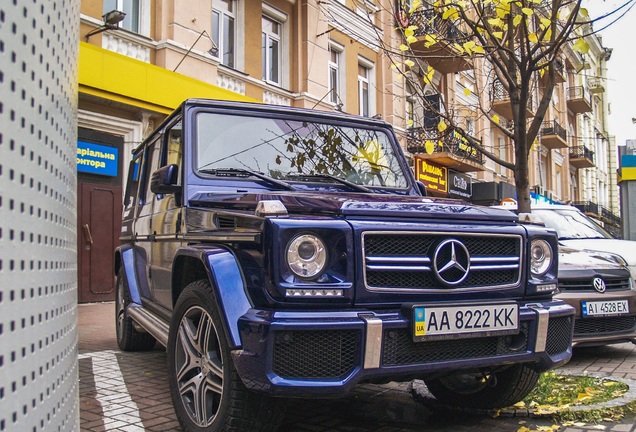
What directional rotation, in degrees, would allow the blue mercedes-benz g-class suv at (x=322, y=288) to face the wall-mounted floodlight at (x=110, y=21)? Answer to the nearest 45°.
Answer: approximately 180°

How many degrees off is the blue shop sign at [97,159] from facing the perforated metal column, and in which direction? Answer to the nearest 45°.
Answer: approximately 45° to its right

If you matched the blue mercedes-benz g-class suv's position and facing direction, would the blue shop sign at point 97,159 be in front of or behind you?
behind

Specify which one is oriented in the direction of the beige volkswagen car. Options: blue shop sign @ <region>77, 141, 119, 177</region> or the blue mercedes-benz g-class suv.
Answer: the blue shop sign

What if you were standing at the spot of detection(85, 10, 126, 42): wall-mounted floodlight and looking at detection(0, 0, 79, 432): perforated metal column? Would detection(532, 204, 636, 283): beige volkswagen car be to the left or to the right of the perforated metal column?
left

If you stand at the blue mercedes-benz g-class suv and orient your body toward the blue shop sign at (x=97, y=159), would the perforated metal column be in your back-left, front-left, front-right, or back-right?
back-left

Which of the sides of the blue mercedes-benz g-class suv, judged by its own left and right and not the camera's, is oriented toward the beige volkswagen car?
left

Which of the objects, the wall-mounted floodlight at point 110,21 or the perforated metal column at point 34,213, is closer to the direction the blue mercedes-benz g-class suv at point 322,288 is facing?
the perforated metal column

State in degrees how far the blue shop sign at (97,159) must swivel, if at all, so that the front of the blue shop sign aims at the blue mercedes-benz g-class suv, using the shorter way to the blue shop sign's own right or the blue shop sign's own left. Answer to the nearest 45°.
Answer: approximately 45° to the blue shop sign's own right

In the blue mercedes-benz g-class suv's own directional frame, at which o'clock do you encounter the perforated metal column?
The perforated metal column is roughly at 2 o'clock from the blue mercedes-benz g-class suv.

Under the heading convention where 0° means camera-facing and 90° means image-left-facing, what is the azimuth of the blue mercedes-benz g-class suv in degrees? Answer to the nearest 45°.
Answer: approximately 315°

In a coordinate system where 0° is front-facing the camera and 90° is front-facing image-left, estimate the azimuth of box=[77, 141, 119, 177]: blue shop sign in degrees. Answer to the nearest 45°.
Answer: approximately 315°
